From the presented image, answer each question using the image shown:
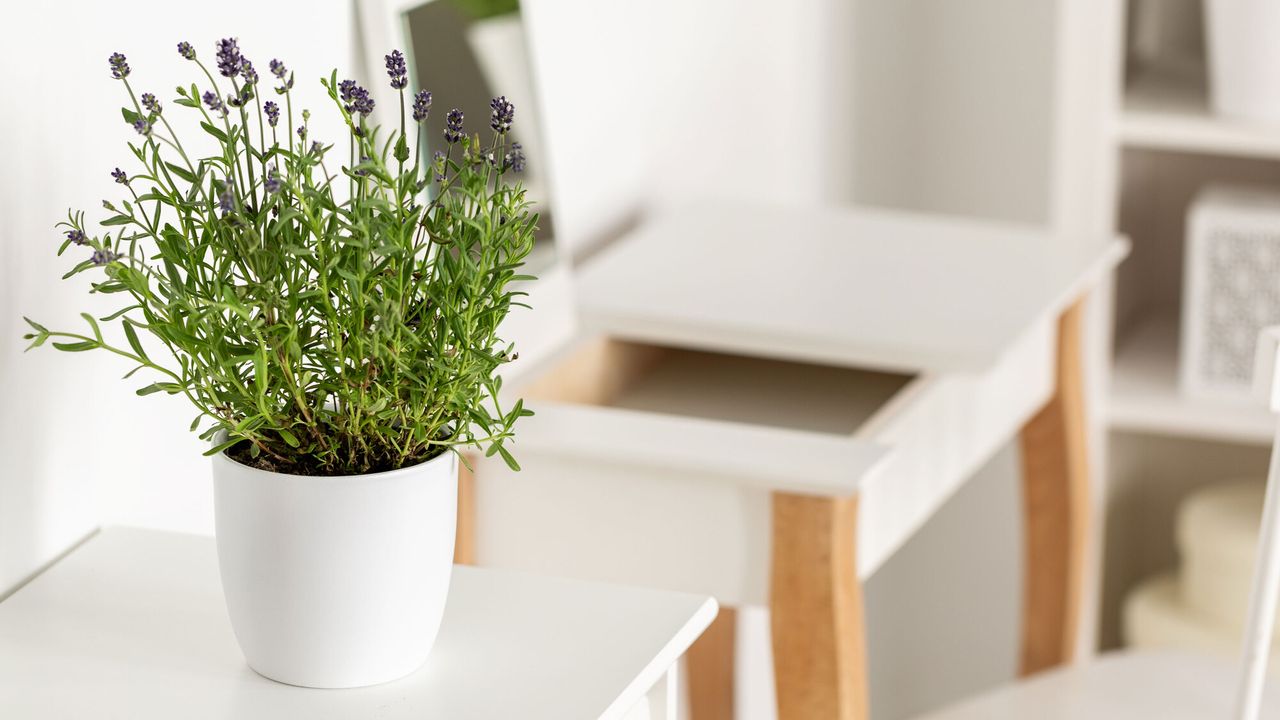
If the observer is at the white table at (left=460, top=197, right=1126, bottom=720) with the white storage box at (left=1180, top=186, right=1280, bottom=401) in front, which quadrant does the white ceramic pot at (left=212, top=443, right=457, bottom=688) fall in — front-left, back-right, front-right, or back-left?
back-right

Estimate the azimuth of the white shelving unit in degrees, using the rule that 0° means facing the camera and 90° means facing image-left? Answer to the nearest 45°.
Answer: approximately 0°

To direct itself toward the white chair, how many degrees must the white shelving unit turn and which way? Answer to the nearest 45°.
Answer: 0° — it already faces it

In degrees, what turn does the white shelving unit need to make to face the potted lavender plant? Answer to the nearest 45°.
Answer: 0° — it already faces it

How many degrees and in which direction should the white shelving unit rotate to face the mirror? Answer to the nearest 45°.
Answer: approximately 45° to its right
